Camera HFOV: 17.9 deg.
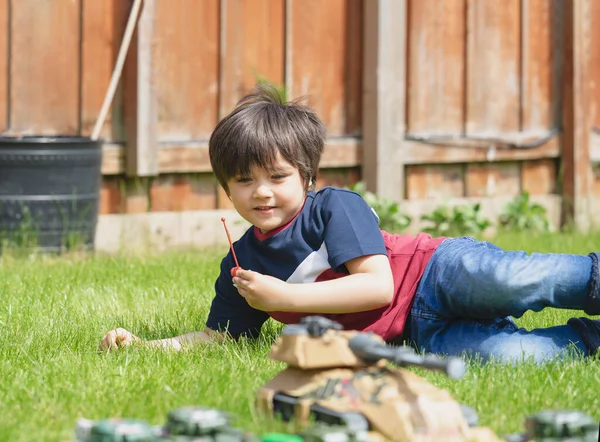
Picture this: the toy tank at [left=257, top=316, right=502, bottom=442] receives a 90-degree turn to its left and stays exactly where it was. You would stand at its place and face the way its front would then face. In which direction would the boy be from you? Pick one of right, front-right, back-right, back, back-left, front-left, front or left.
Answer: front-left

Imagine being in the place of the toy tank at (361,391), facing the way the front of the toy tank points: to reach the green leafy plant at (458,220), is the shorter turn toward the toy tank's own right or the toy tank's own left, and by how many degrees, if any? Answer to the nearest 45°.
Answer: approximately 135° to the toy tank's own left

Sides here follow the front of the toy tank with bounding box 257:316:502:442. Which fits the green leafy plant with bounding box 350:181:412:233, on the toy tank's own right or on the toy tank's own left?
on the toy tank's own left

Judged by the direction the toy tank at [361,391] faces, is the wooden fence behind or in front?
behind

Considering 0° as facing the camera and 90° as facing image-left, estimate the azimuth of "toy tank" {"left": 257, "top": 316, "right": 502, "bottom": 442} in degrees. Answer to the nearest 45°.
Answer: approximately 315°

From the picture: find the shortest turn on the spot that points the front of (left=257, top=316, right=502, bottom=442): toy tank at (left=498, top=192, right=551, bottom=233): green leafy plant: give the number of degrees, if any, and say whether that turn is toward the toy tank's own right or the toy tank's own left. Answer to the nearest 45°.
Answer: approximately 135° to the toy tank's own left
